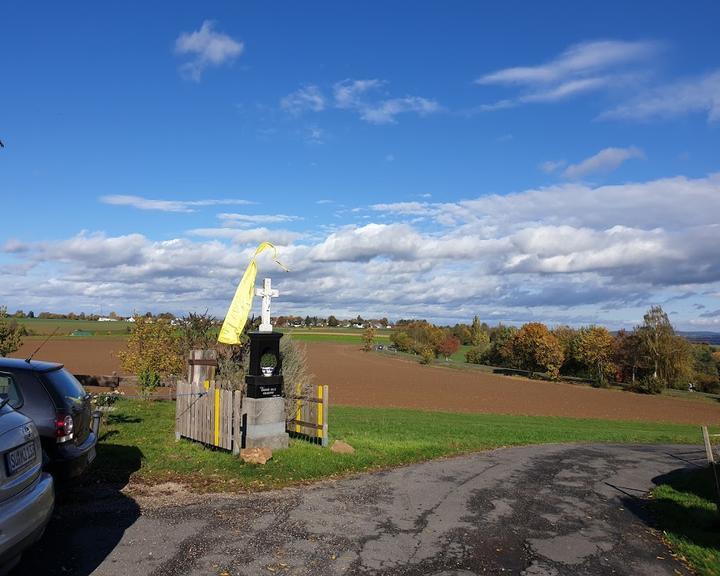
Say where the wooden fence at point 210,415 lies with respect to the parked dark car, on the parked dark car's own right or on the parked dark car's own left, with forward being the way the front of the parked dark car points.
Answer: on the parked dark car's own right

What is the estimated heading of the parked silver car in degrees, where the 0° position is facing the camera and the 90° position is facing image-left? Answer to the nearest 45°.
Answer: approximately 135°

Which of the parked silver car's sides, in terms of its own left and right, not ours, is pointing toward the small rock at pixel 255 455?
right

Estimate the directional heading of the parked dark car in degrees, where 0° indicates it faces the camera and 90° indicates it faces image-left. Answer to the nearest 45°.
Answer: approximately 135°

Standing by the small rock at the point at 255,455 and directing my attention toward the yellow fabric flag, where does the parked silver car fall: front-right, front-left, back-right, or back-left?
back-left

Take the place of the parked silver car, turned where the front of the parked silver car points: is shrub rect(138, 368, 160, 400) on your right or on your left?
on your right

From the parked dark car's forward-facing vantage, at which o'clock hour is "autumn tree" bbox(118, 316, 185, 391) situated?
The autumn tree is roughly at 2 o'clock from the parked dark car.

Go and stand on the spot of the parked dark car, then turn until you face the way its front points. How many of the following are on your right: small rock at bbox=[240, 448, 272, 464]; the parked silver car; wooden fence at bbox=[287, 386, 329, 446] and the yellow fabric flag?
3

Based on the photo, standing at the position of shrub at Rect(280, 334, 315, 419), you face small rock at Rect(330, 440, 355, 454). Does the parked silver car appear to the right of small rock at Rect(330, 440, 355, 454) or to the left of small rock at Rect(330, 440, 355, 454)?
right

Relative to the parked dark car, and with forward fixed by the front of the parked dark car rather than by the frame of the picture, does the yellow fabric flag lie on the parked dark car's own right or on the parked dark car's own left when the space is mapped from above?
on the parked dark car's own right

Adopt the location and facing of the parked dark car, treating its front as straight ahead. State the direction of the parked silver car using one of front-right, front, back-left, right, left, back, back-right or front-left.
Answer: back-left

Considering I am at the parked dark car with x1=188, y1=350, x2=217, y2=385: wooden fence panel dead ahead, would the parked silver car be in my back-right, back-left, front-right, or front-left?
back-right

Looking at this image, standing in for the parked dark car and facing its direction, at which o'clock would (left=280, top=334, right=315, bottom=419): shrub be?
The shrub is roughly at 3 o'clock from the parked dark car.
